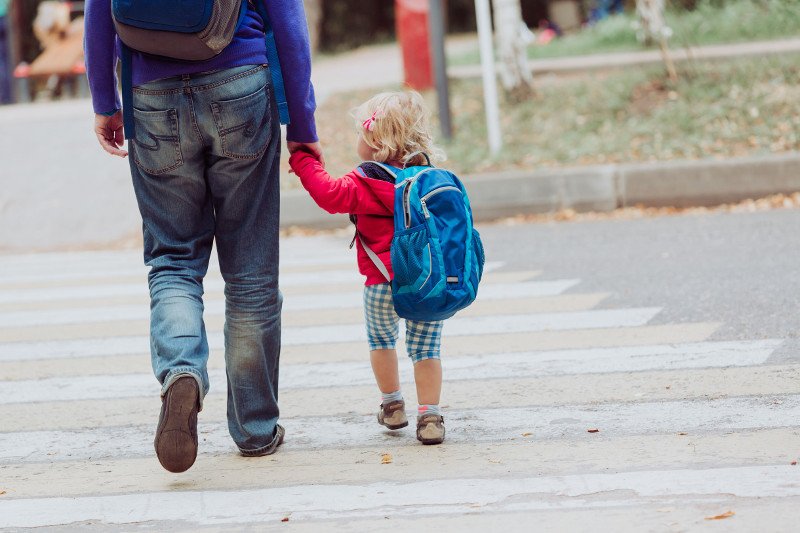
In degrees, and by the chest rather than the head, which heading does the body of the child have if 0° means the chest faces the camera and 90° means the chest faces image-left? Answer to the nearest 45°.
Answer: approximately 135°

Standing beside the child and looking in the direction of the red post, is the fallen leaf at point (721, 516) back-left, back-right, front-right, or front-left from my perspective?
back-right

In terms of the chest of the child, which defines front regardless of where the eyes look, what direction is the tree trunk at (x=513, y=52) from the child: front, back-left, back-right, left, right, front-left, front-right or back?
front-right

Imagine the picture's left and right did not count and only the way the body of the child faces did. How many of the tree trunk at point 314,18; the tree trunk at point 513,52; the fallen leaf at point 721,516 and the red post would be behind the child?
1

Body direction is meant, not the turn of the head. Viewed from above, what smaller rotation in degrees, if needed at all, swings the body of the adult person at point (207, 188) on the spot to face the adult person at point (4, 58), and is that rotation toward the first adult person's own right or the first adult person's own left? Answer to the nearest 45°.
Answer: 0° — they already face them

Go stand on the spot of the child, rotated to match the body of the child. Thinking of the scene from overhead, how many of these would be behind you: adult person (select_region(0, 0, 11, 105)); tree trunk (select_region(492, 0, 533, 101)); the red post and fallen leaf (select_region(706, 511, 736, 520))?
1

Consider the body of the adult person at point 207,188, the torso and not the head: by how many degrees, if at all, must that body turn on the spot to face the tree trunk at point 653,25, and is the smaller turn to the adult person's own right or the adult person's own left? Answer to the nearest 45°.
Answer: approximately 45° to the adult person's own right

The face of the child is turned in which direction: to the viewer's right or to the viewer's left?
to the viewer's left

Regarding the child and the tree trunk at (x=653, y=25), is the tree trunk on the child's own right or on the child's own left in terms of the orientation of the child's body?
on the child's own right

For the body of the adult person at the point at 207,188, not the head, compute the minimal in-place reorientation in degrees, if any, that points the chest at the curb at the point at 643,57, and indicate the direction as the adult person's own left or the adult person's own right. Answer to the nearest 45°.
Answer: approximately 45° to the adult person's own right

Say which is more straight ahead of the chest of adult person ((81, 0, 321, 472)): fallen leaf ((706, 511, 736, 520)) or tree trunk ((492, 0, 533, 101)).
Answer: the tree trunk

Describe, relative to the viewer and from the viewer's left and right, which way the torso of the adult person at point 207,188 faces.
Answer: facing away from the viewer

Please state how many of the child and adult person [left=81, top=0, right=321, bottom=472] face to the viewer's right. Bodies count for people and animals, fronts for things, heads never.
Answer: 0

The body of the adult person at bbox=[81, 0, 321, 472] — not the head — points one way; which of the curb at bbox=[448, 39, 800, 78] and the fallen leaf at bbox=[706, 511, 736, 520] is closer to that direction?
the curb
